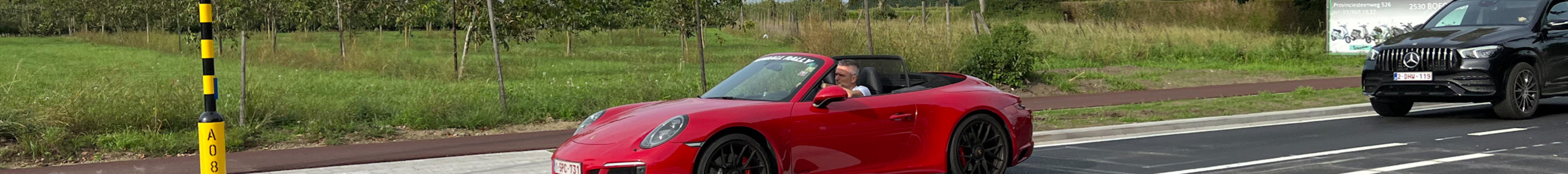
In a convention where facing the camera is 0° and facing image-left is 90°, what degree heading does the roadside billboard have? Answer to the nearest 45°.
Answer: approximately 0°

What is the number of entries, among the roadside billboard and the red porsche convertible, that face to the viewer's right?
0

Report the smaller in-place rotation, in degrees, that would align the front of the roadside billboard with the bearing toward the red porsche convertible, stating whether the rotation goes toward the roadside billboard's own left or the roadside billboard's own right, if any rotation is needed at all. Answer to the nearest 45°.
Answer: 0° — it already faces it

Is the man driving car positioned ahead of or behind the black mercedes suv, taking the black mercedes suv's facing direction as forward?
ahead

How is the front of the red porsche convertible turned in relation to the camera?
facing the viewer and to the left of the viewer

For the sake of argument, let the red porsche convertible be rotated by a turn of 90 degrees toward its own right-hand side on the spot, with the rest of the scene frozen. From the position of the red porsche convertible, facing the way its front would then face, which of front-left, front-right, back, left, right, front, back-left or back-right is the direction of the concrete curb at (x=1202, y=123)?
right

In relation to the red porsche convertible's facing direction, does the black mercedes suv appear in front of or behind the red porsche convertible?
behind

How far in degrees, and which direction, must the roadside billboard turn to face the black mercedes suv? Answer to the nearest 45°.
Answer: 0° — it already faces it

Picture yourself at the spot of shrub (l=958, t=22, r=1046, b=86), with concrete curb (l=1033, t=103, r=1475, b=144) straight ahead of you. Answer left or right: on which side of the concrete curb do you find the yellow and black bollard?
right

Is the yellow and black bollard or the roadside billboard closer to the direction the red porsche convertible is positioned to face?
the yellow and black bollard

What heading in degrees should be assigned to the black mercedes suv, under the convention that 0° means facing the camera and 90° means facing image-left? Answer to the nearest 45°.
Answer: approximately 45°

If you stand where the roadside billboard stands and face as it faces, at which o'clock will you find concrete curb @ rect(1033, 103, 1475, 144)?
The concrete curb is roughly at 12 o'clock from the roadside billboard.

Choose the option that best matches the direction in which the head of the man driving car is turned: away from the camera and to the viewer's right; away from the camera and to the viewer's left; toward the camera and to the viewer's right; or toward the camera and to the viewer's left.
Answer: toward the camera and to the viewer's left
